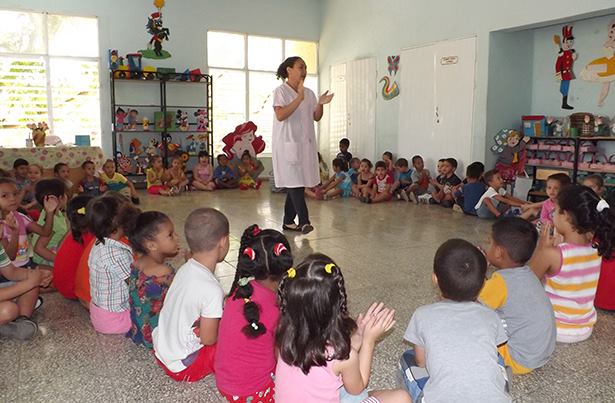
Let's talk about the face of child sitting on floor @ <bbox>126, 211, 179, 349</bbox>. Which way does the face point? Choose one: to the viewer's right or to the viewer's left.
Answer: to the viewer's right

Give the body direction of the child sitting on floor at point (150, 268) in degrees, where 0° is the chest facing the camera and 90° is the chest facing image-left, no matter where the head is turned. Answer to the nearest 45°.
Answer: approximately 225°

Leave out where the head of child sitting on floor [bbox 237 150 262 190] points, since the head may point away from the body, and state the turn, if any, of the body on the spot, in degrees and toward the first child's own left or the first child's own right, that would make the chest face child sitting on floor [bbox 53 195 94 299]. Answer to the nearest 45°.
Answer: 0° — they already face them

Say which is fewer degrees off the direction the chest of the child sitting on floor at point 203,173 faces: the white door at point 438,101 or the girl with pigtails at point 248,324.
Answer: the girl with pigtails

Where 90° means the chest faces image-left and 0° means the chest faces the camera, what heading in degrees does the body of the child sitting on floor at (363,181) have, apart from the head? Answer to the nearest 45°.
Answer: approximately 45°

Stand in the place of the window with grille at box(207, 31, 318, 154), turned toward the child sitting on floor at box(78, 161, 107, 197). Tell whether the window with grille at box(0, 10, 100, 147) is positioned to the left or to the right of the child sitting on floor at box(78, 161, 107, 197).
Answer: right
